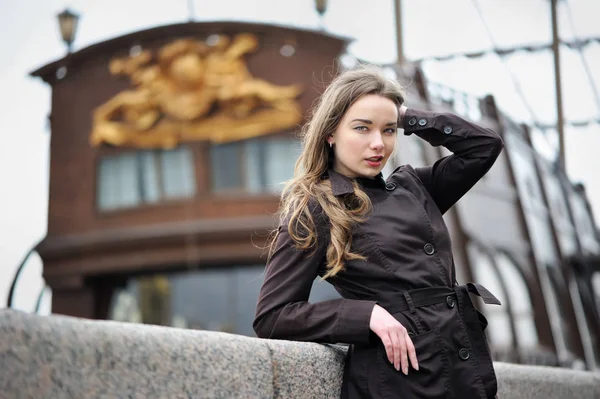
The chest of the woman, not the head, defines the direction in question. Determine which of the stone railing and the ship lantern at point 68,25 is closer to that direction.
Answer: the stone railing

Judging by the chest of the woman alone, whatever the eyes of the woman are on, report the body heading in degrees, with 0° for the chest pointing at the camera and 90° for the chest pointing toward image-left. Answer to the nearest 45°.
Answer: approximately 315°

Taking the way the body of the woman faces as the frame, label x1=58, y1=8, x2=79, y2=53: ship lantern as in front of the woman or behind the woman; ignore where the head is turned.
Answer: behind

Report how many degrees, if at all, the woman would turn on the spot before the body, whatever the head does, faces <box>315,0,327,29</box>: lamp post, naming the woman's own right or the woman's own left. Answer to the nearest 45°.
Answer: approximately 135° to the woman's own left

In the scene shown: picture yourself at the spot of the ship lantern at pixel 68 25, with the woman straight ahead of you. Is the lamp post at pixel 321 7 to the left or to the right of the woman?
left

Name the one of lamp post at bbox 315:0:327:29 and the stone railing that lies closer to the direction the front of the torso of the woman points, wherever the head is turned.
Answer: the stone railing

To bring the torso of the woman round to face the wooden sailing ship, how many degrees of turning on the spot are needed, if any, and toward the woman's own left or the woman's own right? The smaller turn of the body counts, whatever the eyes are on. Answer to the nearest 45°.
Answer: approximately 135° to the woman's own left
